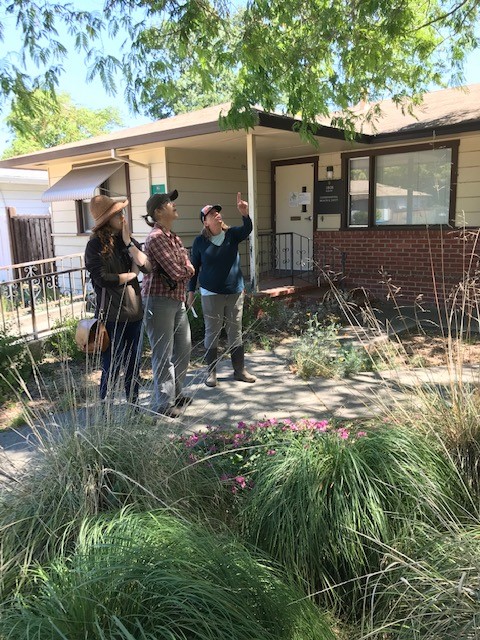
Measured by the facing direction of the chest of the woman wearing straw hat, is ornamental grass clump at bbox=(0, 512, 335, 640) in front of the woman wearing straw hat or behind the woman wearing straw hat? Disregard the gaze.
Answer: in front

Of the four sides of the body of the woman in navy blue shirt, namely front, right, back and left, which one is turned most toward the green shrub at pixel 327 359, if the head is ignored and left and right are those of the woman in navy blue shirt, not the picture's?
left

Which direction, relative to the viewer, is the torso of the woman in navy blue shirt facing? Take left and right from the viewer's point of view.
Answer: facing the viewer

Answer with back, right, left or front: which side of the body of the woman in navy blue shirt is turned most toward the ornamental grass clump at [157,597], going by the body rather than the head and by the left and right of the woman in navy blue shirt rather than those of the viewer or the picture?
front

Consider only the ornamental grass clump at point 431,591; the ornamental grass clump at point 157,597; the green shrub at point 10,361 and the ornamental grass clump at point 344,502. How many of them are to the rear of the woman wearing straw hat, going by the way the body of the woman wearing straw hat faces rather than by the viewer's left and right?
1

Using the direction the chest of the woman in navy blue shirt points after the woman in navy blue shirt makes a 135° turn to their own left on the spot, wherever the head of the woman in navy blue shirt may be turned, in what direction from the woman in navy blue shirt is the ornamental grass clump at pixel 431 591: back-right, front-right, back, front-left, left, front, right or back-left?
back-right

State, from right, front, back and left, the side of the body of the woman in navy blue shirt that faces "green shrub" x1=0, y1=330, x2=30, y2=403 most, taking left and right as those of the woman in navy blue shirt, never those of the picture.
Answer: right

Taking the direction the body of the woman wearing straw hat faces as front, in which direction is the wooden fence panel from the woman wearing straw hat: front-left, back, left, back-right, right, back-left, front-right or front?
back-left

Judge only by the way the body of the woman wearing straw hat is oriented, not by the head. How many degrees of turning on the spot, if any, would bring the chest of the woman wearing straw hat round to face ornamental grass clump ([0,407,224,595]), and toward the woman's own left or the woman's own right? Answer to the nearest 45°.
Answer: approximately 45° to the woman's own right

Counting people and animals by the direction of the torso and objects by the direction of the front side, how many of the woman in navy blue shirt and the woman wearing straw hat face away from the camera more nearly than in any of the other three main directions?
0

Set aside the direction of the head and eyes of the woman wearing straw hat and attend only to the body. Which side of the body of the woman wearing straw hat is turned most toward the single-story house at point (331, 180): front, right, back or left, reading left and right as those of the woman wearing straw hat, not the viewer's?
left

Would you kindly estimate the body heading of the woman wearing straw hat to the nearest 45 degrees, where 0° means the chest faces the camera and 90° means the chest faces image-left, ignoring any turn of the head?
approximately 315°

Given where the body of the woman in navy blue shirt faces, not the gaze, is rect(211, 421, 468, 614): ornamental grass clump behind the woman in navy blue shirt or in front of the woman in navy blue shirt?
in front

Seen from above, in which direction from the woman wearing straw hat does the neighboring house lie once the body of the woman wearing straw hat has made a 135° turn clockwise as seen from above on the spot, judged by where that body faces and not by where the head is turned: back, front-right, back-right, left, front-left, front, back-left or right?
right

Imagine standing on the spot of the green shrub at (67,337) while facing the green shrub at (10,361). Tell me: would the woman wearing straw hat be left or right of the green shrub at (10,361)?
left
